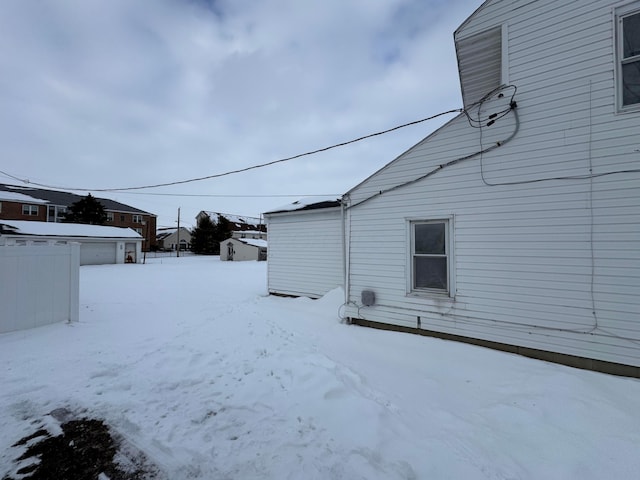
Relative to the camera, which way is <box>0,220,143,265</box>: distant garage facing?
toward the camera

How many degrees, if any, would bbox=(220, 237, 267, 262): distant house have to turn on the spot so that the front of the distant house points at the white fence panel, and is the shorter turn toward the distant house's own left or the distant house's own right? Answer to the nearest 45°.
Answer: approximately 45° to the distant house's own left

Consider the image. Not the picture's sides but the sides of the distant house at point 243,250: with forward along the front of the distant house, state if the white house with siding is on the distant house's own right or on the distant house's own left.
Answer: on the distant house's own left

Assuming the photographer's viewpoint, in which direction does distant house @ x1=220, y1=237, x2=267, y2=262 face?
facing the viewer and to the left of the viewer

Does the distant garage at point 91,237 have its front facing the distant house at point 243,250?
no

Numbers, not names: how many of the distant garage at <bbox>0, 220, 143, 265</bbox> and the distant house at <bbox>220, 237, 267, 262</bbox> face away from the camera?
0

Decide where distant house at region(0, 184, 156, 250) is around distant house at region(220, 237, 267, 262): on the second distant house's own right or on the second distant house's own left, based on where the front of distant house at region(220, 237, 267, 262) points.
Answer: on the second distant house's own right

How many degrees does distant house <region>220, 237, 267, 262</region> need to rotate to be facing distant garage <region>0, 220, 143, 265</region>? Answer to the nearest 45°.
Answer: approximately 45° to its right

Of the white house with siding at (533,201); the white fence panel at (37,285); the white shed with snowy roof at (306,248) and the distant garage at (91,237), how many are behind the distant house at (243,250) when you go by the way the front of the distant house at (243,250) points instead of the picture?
0

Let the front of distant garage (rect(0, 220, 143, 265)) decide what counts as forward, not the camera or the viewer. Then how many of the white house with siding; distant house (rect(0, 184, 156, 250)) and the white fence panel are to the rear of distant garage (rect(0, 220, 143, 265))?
1

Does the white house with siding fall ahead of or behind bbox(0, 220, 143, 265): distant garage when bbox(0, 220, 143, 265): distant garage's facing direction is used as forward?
ahead

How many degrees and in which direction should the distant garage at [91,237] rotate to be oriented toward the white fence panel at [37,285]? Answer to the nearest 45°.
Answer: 0° — it already faces it

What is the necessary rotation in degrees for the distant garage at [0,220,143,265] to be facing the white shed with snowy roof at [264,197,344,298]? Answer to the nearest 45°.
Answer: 0° — it already faces it

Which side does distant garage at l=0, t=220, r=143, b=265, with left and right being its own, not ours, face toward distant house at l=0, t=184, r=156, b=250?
back
